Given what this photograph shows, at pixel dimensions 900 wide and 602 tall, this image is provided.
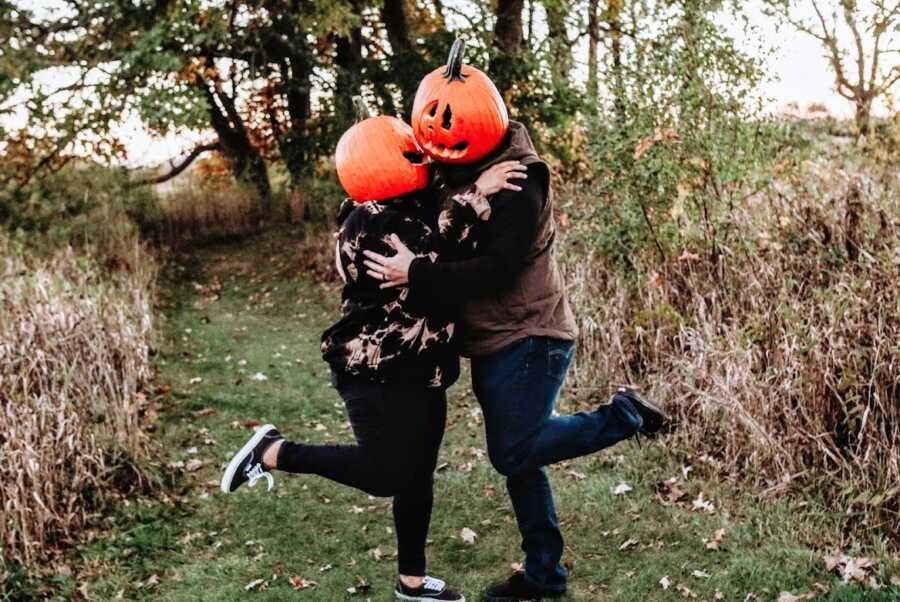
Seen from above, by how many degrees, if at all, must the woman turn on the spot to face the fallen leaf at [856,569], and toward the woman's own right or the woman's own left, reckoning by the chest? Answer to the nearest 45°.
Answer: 0° — they already face it

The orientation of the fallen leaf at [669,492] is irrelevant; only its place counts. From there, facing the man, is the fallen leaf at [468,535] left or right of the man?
right

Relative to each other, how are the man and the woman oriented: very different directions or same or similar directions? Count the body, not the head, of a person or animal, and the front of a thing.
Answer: very different directions

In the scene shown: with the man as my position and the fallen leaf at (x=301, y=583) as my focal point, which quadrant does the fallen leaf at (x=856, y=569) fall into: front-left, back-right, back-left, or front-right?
back-right

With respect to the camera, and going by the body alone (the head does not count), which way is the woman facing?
to the viewer's right

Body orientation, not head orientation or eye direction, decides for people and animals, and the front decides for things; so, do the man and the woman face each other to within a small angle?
yes

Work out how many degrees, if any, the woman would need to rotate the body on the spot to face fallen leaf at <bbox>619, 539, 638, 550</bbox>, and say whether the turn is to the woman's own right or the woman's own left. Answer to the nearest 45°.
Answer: approximately 45° to the woman's own left

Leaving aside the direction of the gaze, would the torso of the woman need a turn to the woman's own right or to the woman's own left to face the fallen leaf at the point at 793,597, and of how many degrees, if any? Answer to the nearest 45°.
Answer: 0° — they already face it

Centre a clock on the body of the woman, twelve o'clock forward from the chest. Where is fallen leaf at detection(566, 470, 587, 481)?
The fallen leaf is roughly at 10 o'clock from the woman.

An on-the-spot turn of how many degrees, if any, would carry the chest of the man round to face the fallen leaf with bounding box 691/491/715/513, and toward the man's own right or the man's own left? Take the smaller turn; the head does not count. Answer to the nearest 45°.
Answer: approximately 135° to the man's own right

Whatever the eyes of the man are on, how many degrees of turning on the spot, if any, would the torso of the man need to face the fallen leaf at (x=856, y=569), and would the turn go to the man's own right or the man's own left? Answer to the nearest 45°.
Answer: approximately 180°

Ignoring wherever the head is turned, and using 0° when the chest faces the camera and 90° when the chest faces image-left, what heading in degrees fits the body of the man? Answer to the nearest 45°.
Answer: approximately 90°
